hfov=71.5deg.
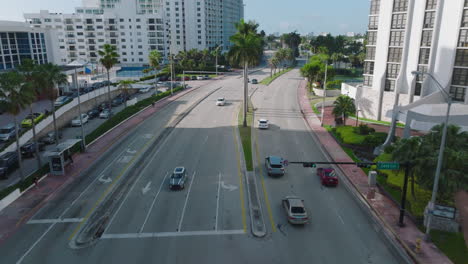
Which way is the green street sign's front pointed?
toward the camera

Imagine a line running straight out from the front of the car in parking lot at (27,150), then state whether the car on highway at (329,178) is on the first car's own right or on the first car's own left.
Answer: on the first car's own left

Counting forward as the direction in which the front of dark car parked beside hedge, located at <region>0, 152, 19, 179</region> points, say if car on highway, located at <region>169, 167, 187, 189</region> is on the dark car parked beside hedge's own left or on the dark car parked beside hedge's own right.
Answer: on the dark car parked beside hedge's own left

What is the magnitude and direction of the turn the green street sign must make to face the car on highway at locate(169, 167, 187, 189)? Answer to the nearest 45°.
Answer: approximately 90° to its right

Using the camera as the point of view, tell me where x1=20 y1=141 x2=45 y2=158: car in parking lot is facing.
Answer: facing the viewer and to the left of the viewer
